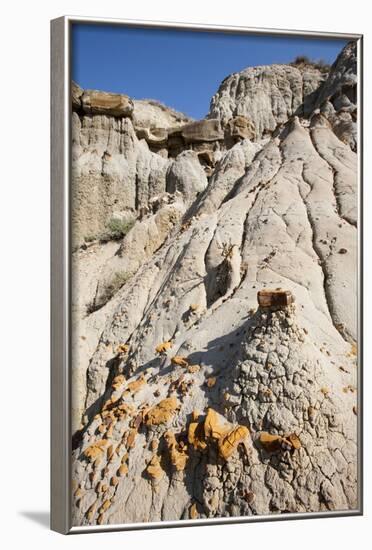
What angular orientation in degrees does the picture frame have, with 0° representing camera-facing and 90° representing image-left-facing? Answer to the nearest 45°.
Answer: approximately 315°
